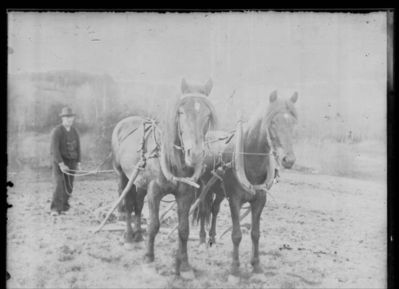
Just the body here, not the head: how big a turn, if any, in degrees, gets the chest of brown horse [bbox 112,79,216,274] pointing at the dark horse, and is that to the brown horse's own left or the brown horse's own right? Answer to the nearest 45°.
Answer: approximately 45° to the brown horse's own left

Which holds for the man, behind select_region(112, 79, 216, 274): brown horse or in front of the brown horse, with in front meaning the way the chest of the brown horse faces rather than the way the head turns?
behind

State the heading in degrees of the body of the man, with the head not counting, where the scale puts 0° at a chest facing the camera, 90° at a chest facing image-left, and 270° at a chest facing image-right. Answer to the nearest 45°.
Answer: approximately 315°

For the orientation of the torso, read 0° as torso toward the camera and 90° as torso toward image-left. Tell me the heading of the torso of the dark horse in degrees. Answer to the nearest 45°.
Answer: approximately 315°

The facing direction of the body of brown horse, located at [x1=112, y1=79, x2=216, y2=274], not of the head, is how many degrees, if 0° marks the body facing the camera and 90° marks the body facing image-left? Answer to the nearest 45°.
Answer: approximately 315°

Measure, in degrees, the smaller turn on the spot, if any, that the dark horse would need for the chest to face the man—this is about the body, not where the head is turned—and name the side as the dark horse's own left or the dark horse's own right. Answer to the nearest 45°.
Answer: approximately 135° to the dark horse's own right

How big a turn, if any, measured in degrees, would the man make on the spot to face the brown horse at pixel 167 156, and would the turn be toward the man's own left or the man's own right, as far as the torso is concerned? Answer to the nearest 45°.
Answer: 0° — they already face it
